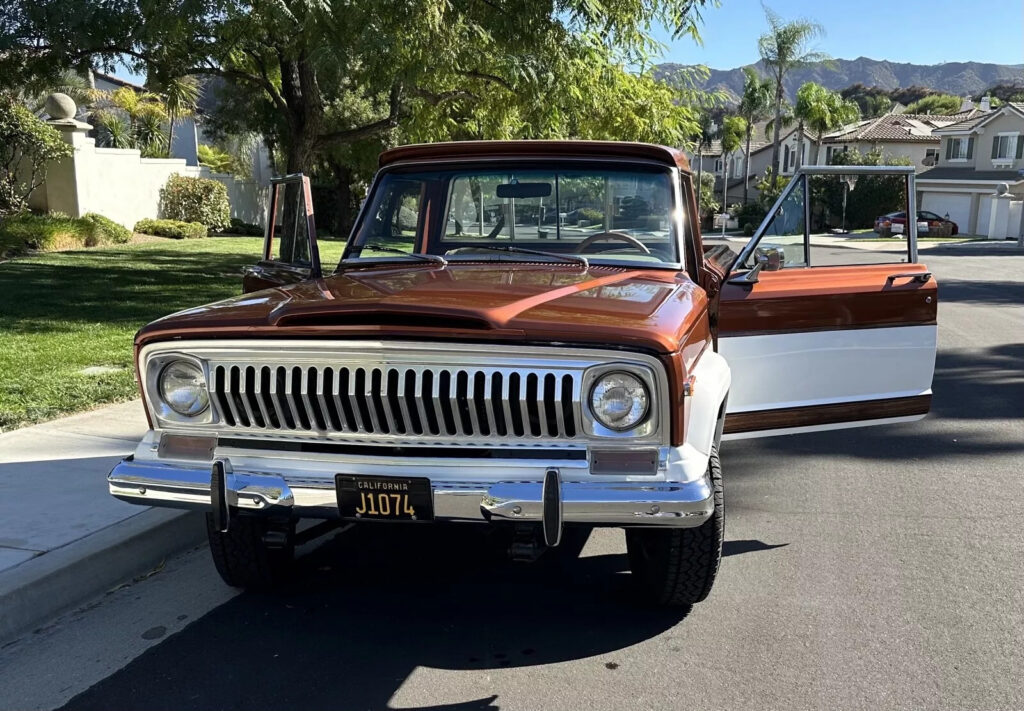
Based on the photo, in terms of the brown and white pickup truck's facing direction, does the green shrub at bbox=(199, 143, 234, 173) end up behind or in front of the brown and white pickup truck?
behind

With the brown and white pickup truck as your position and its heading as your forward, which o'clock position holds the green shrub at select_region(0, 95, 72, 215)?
The green shrub is roughly at 5 o'clock from the brown and white pickup truck.

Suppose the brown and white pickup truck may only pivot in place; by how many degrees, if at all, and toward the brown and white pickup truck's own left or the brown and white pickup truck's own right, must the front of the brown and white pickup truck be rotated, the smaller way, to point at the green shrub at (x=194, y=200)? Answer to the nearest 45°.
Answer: approximately 180°

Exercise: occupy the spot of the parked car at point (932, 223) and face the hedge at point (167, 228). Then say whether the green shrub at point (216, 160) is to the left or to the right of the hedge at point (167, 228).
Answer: right

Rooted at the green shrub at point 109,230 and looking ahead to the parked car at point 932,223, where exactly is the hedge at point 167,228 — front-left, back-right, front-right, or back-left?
front-left

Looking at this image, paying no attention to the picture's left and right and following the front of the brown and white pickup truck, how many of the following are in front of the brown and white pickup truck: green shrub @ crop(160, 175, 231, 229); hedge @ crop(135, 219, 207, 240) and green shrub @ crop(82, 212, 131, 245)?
0

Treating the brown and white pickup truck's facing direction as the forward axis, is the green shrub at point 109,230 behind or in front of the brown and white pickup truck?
behind

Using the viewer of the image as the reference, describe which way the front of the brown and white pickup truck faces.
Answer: facing the viewer

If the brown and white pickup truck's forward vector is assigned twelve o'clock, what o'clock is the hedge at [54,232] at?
The hedge is roughly at 5 o'clock from the brown and white pickup truck.
